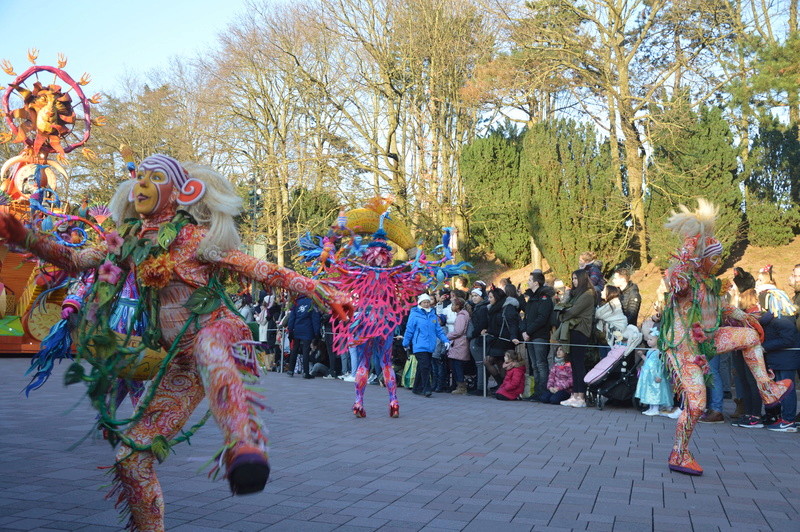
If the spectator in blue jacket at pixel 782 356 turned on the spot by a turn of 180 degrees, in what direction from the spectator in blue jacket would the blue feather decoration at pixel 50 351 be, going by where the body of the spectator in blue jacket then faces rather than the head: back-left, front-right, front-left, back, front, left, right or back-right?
back-right

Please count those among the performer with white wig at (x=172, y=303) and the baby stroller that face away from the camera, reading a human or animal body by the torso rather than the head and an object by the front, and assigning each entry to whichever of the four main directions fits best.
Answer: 0

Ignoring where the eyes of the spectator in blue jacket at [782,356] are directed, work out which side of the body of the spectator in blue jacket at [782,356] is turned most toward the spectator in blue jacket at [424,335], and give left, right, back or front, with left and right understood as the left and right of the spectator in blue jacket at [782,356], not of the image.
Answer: front

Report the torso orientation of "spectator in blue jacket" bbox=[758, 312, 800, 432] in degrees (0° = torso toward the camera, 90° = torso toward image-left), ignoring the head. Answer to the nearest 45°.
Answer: approximately 90°

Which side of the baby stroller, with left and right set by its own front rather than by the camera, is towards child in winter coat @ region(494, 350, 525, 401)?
front

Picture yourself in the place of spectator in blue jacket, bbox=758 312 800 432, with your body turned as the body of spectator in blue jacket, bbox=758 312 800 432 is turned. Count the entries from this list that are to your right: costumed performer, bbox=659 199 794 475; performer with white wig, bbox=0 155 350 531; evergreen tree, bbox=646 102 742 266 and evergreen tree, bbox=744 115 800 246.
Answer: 2

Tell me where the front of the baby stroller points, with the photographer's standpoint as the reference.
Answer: facing the viewer and to the left of the viewer

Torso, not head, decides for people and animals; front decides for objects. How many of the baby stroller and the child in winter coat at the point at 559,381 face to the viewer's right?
0
